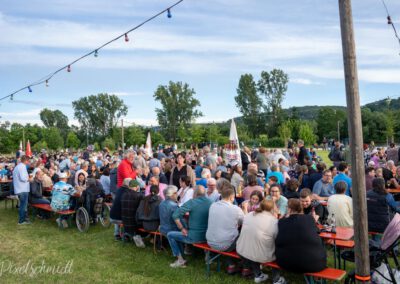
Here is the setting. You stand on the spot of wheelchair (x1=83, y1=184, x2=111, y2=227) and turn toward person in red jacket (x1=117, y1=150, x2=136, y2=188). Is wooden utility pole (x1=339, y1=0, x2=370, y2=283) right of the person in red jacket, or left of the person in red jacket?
right

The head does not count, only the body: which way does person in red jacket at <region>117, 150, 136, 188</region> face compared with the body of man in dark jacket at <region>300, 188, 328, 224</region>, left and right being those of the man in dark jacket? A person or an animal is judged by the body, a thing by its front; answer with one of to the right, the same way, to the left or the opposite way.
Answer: the opposite way

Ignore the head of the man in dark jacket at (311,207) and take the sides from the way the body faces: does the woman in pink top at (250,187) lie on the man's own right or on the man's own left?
on the man's own right

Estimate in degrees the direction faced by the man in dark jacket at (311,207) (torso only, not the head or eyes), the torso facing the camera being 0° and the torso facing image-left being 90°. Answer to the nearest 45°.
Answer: approximately 45°

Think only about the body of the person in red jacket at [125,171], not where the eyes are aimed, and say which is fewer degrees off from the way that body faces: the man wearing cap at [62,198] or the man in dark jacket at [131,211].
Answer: the man in dark jacket
